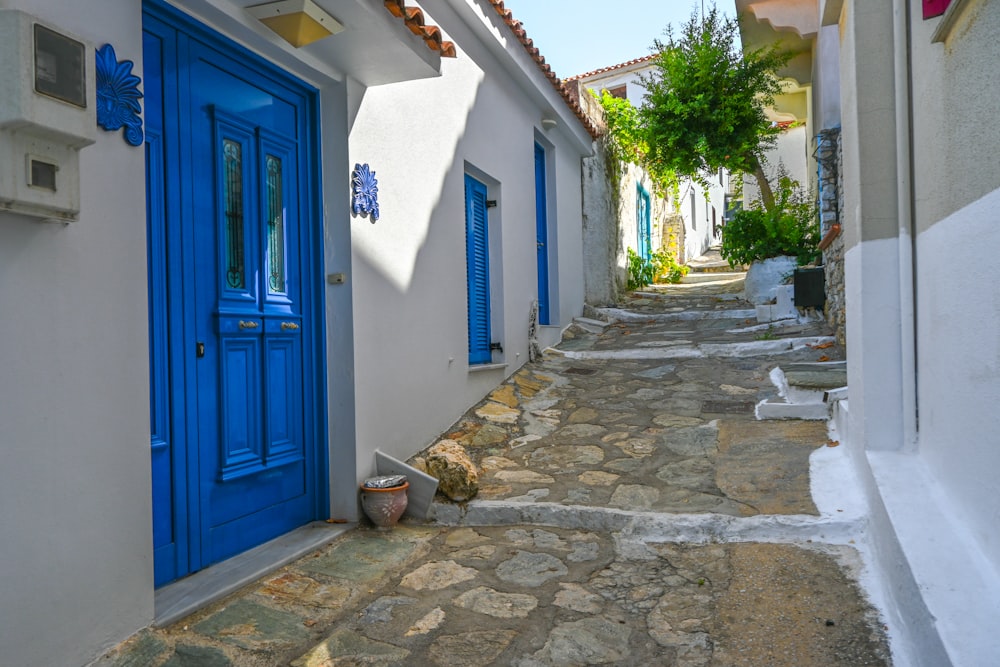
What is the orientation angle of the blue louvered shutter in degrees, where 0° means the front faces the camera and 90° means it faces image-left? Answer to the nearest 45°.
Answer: approximately 315°

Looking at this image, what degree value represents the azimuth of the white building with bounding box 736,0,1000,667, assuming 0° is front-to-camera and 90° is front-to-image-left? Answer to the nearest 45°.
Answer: approximately 90°

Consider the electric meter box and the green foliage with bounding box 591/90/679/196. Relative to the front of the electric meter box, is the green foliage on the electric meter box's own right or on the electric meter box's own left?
on the electric meter box's own left

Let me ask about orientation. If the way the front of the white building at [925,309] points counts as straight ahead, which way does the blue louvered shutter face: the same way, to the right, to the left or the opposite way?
the opposite way

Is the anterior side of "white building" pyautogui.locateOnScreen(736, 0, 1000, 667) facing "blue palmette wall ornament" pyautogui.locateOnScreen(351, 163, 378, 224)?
yes

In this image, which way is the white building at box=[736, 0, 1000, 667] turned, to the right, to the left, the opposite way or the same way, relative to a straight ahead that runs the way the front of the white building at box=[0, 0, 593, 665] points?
the opposite way

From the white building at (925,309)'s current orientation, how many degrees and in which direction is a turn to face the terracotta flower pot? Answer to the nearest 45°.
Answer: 0° — it already faces it

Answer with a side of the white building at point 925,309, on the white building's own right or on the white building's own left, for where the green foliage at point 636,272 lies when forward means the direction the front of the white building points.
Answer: on the white building's own right

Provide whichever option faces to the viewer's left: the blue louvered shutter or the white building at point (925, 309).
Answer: the white building

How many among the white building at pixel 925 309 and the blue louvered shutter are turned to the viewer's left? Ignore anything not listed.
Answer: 1

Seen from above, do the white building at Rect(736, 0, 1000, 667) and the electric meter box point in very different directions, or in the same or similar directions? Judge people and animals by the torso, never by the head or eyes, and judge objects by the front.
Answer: very different directions

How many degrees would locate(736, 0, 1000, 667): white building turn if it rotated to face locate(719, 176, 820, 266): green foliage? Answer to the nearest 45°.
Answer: approximately 90° to its right
